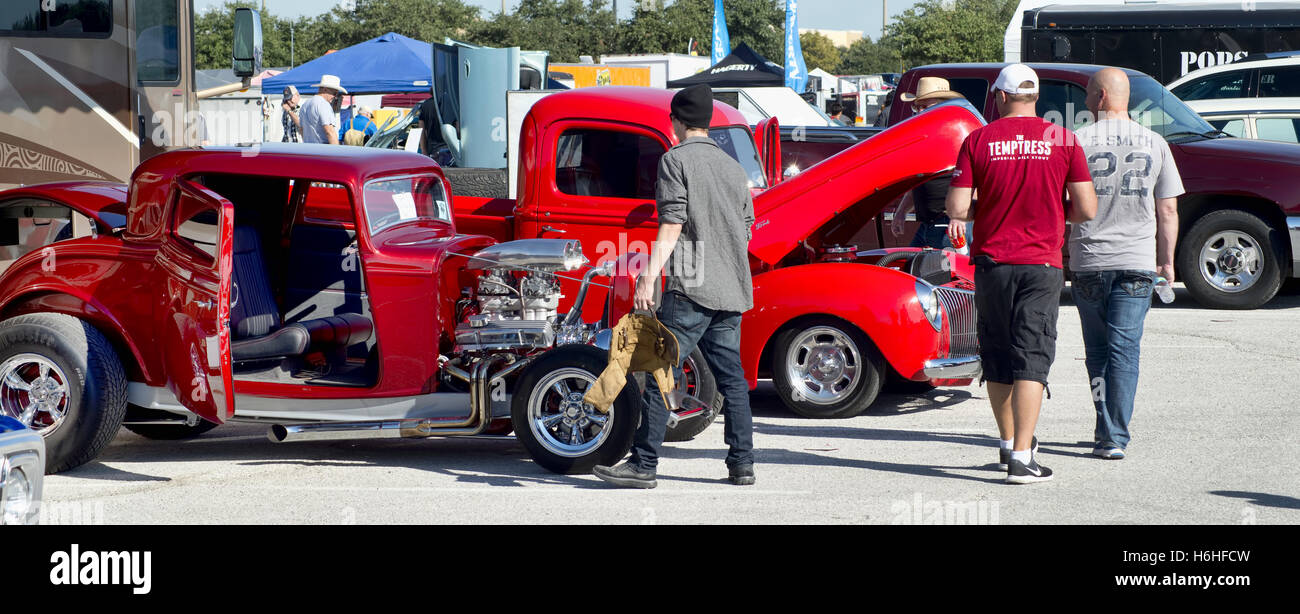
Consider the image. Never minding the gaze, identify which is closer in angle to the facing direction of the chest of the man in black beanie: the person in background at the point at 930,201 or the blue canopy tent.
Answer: the blue canopy tent

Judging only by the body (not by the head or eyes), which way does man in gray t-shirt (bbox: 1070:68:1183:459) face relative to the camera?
away from the camera

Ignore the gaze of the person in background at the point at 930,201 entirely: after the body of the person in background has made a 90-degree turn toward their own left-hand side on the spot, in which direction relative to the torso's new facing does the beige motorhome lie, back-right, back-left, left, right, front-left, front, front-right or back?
back-right

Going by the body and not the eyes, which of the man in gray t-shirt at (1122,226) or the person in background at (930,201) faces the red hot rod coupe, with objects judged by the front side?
the person in background

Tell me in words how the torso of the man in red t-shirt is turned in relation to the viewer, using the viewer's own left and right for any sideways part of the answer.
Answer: facing away from the viewer

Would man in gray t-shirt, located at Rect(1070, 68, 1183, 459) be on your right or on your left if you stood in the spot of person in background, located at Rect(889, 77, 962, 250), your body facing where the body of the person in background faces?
on your left

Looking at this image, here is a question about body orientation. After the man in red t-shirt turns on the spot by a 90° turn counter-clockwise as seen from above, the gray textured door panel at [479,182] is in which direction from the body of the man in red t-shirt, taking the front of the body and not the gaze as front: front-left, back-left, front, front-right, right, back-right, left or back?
front-right

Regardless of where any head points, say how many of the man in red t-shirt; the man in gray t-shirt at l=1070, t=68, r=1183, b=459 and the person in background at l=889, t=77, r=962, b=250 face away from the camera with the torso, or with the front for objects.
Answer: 2

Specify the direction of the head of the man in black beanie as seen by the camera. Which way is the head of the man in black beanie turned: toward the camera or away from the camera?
away from the camera

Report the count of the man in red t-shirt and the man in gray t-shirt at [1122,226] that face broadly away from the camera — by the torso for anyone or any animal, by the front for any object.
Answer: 2

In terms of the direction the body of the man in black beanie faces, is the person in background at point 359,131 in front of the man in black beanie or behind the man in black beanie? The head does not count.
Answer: in front

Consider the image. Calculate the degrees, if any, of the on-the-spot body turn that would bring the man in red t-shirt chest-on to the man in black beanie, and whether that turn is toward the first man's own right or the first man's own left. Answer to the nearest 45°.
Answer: approximately 90° to the first man's own left

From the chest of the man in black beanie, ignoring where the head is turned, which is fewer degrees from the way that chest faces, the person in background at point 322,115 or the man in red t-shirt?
the person in background

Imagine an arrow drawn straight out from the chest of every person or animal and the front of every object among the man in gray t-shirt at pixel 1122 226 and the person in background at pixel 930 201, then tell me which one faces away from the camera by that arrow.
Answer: the man in gray t-shirt

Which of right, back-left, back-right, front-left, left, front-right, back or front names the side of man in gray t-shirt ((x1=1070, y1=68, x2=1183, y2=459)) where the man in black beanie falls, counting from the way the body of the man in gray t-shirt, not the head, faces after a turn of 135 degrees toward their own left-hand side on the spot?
front

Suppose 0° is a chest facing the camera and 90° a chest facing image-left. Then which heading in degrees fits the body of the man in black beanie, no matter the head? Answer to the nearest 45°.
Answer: approximately 135°
